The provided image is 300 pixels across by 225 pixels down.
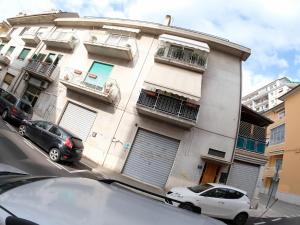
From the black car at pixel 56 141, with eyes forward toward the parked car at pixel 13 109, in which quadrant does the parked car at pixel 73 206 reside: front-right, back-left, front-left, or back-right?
back-left

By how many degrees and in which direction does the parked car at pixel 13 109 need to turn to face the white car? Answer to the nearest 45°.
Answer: approximately 180°

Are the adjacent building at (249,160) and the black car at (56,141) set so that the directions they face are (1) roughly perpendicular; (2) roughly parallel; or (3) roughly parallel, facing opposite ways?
roughly perpendicular

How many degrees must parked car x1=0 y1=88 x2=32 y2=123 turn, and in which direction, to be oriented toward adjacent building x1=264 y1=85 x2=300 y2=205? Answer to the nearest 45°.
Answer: approximately 135° to its right

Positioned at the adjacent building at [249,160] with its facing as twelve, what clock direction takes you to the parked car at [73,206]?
The parked car is roughly at 12 o'clock from the adjacent building.

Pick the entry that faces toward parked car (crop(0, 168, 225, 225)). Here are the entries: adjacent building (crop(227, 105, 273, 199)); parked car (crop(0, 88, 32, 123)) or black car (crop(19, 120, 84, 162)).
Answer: the adjacent building

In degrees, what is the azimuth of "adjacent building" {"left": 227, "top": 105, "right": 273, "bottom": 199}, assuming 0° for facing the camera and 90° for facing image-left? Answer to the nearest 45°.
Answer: approximately 0°

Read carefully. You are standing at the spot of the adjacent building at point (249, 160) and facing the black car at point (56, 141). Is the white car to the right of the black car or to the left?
left

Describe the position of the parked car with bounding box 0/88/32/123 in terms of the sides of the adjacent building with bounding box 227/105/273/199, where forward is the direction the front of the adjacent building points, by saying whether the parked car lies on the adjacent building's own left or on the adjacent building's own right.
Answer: on the adjacent building's own right
